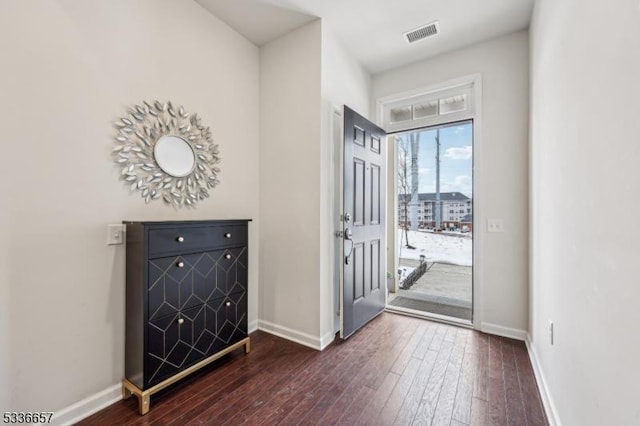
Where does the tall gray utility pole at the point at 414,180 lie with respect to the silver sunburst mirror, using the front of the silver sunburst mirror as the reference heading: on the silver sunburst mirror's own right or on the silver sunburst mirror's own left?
on the silver sunburst mirror's own left

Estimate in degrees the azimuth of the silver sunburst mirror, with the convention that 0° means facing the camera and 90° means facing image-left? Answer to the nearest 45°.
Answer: approximately 315°

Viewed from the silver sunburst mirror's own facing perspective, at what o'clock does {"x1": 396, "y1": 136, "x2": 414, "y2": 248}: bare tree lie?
The bare tree is roughly at 10 o'clock from the silver sunburst mirror.
